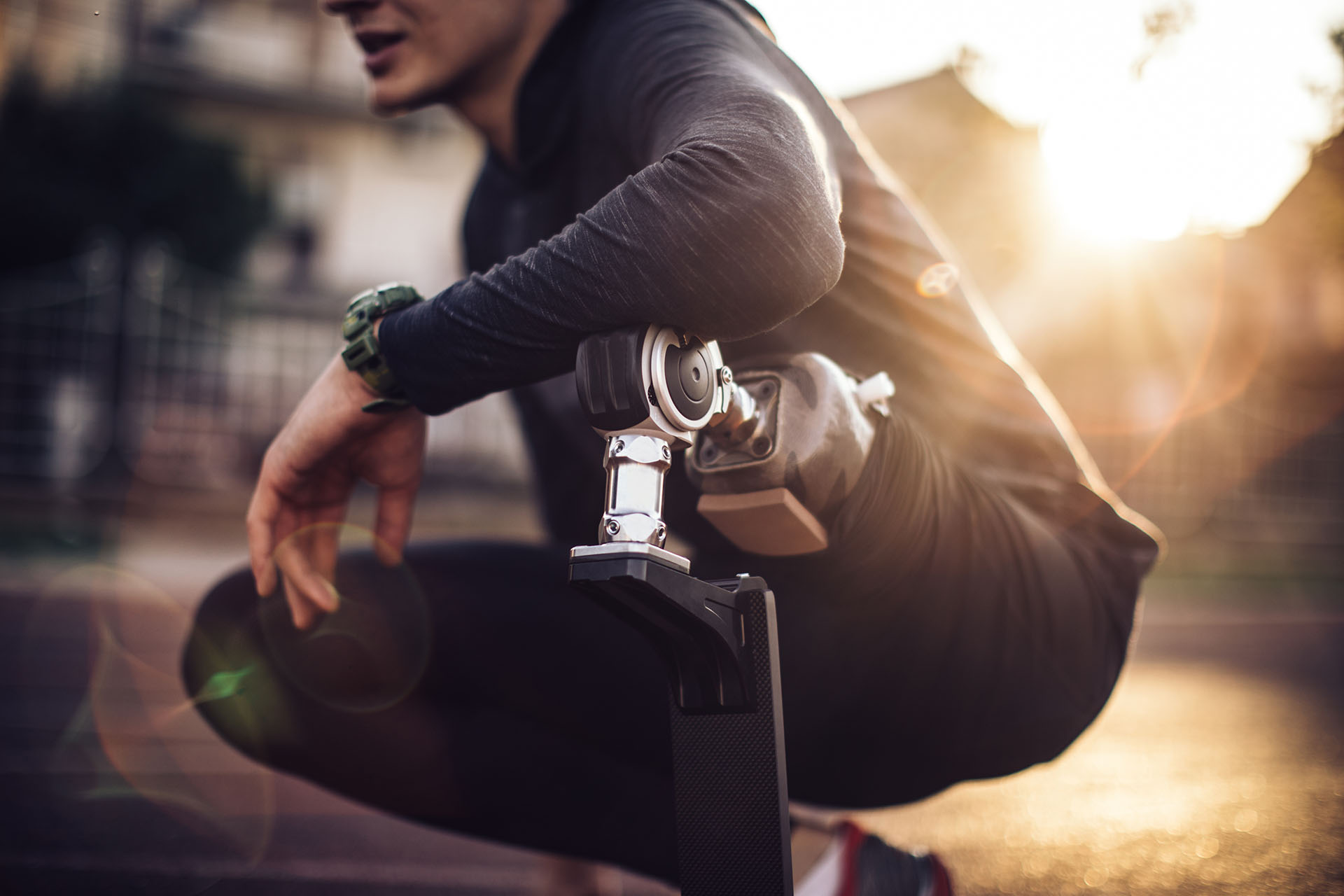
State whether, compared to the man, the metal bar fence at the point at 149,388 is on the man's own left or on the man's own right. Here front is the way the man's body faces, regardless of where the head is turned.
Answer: on the man's own right

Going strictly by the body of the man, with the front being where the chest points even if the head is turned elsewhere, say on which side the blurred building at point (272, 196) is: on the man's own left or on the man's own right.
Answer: on the man's own right

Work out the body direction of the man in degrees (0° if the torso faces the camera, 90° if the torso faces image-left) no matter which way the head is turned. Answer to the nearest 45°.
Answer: approximately 90°

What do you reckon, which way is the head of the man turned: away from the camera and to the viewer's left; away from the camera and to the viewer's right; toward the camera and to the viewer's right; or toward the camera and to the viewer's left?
toward the camera and to the viewer's left
